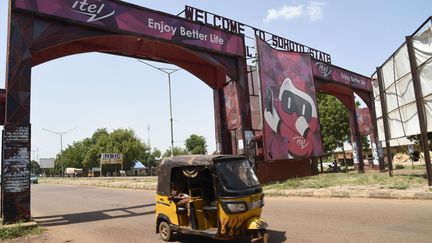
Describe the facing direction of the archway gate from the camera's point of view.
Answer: facing the viewer and to the right of the viewer

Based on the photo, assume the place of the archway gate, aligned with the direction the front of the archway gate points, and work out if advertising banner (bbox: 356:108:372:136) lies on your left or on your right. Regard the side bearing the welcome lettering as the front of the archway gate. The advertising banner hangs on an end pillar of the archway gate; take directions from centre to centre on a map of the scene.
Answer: on your left

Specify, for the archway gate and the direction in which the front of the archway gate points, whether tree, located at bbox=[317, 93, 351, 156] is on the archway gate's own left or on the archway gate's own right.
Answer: on the archway gate's own left
